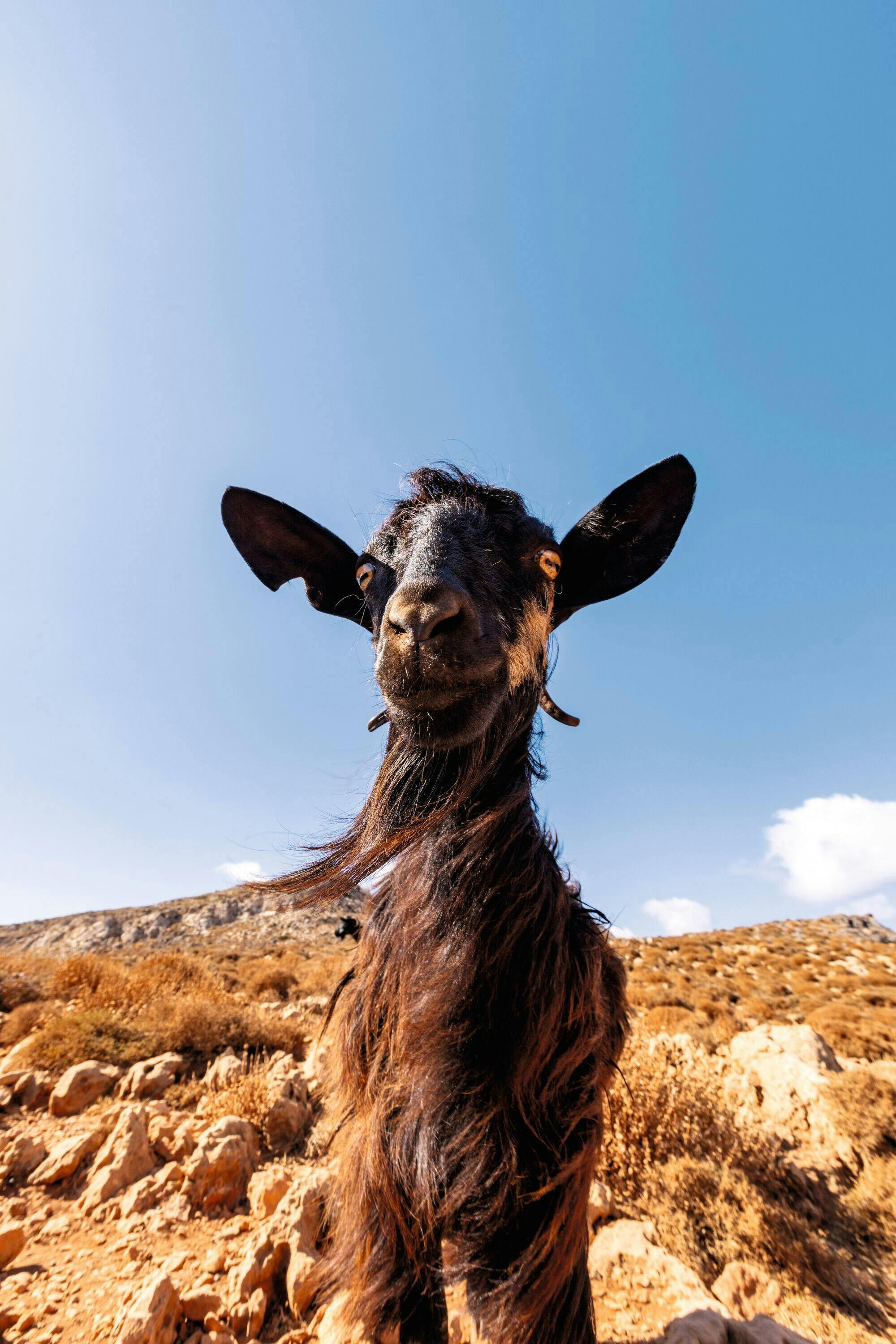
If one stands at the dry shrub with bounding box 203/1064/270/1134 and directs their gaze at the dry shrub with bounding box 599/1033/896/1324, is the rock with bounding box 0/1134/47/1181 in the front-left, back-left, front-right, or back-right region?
back-right

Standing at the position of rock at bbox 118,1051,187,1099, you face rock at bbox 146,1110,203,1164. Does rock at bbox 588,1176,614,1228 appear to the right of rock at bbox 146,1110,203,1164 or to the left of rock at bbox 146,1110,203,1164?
left

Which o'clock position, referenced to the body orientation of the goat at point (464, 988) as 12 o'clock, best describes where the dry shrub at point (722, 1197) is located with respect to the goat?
The dry shrub is roughly at 7 o'clock from the goat.

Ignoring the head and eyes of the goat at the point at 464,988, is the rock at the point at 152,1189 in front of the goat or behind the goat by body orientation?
behind

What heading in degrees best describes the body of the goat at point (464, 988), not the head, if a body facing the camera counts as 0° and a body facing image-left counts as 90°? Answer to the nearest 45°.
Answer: approximately 0°

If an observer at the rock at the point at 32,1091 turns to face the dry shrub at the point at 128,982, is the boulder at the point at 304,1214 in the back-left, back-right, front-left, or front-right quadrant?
back-right

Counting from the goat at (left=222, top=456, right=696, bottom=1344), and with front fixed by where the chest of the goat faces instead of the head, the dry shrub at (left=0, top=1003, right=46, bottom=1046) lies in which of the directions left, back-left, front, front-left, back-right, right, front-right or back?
back-right

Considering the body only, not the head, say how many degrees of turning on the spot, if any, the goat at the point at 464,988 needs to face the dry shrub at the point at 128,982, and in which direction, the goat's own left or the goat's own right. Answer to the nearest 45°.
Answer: approximately 135° to the goat's own right

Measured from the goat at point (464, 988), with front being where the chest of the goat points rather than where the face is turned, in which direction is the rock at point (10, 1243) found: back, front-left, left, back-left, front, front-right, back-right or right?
back-right

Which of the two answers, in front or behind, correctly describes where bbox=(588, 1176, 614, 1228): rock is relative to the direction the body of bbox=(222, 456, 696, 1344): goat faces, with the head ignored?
behind

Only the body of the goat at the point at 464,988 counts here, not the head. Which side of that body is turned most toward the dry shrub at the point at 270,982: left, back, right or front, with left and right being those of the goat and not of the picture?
back

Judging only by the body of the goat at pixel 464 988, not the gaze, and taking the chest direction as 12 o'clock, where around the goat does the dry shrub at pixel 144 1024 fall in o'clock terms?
The dry shrub is roughly at 5 o'clock from the goat.

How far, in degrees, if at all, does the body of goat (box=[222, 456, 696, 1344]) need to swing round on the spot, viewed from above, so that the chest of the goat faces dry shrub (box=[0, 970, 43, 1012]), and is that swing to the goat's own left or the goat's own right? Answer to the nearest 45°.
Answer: approximately 135° to the goat's own right

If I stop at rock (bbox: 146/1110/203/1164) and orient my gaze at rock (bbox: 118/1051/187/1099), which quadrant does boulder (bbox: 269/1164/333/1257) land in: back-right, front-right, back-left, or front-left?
back-right
